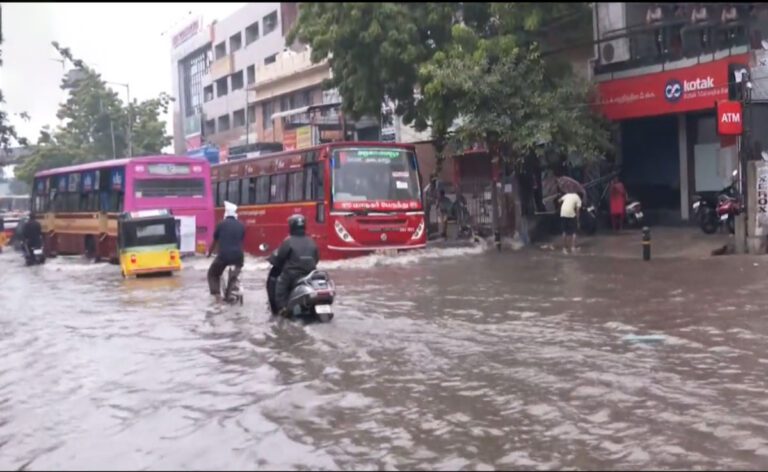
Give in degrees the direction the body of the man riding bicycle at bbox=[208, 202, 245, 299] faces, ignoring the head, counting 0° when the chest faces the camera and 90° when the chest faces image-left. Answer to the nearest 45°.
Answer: approximately 135°

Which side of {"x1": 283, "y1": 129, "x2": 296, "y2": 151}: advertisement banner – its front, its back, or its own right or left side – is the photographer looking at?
front

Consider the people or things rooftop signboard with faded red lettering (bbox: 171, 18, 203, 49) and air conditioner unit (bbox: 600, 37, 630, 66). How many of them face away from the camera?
0

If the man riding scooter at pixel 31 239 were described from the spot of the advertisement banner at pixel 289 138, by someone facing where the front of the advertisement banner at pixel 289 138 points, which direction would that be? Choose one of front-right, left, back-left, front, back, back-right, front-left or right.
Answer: front-right

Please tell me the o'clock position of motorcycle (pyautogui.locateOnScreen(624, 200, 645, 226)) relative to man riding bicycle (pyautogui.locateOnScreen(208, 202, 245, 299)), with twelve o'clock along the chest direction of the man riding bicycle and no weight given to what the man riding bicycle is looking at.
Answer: The motorcycle is roughly at 3 o'clock from the man riding bicycle.

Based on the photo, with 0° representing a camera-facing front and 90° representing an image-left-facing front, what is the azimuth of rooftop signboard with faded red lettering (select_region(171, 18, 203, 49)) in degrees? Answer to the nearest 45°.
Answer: approximately 45°

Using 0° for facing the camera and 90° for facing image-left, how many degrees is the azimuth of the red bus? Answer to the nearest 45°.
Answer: approximately 315°

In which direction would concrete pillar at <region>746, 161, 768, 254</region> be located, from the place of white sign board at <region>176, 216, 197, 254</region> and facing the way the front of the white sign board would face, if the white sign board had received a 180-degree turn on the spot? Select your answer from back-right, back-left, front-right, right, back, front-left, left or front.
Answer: back-right

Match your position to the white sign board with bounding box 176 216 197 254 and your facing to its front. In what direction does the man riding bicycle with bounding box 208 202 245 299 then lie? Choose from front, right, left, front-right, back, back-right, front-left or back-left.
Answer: front

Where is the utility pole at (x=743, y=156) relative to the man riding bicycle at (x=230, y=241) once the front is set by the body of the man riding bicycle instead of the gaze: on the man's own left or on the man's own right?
on the man's own right
